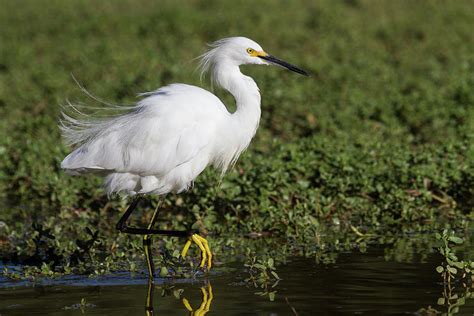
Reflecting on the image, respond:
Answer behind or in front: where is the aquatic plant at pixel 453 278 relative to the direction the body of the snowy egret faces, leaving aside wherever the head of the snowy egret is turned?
in front

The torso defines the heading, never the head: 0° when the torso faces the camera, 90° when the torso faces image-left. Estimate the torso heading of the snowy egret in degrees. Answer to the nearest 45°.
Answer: approximately 270°
